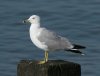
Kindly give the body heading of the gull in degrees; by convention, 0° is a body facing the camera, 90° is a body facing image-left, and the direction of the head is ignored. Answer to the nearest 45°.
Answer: approximately 90°
